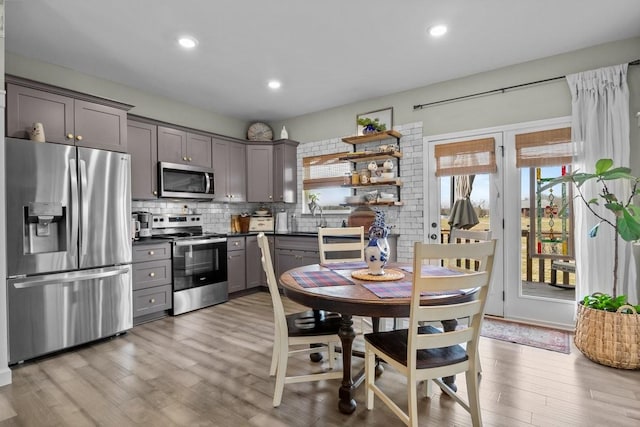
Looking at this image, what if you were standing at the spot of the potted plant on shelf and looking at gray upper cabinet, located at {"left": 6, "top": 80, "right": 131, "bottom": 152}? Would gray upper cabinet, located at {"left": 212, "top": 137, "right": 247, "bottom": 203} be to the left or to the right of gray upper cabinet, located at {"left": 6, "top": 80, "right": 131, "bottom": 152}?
right

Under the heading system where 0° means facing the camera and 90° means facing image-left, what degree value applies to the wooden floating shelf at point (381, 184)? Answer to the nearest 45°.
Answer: approximately 45°

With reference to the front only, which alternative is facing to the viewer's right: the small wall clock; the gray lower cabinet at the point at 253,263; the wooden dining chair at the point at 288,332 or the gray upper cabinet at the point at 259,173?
the wooden dining chair

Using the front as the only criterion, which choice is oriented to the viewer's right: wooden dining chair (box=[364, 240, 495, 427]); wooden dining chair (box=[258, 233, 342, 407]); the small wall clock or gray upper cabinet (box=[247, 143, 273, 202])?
wooden dining chair (box=[258, 233, 342, 407])

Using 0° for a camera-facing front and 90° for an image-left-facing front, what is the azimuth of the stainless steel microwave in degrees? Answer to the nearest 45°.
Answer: approximately 315°

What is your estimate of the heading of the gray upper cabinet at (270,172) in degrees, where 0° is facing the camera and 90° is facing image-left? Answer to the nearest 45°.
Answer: approximately 0°

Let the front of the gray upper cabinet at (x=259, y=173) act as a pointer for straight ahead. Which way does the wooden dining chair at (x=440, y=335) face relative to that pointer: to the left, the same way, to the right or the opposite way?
the opposite way

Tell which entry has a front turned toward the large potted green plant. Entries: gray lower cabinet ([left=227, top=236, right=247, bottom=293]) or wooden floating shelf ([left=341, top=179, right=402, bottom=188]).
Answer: the gray lower cabinet

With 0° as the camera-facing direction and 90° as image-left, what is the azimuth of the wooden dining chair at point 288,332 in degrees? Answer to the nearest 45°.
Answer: approximately 270°

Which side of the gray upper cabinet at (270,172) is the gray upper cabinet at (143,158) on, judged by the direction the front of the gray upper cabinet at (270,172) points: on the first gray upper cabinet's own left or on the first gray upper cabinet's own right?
on the first gray upper cabinet's own right
